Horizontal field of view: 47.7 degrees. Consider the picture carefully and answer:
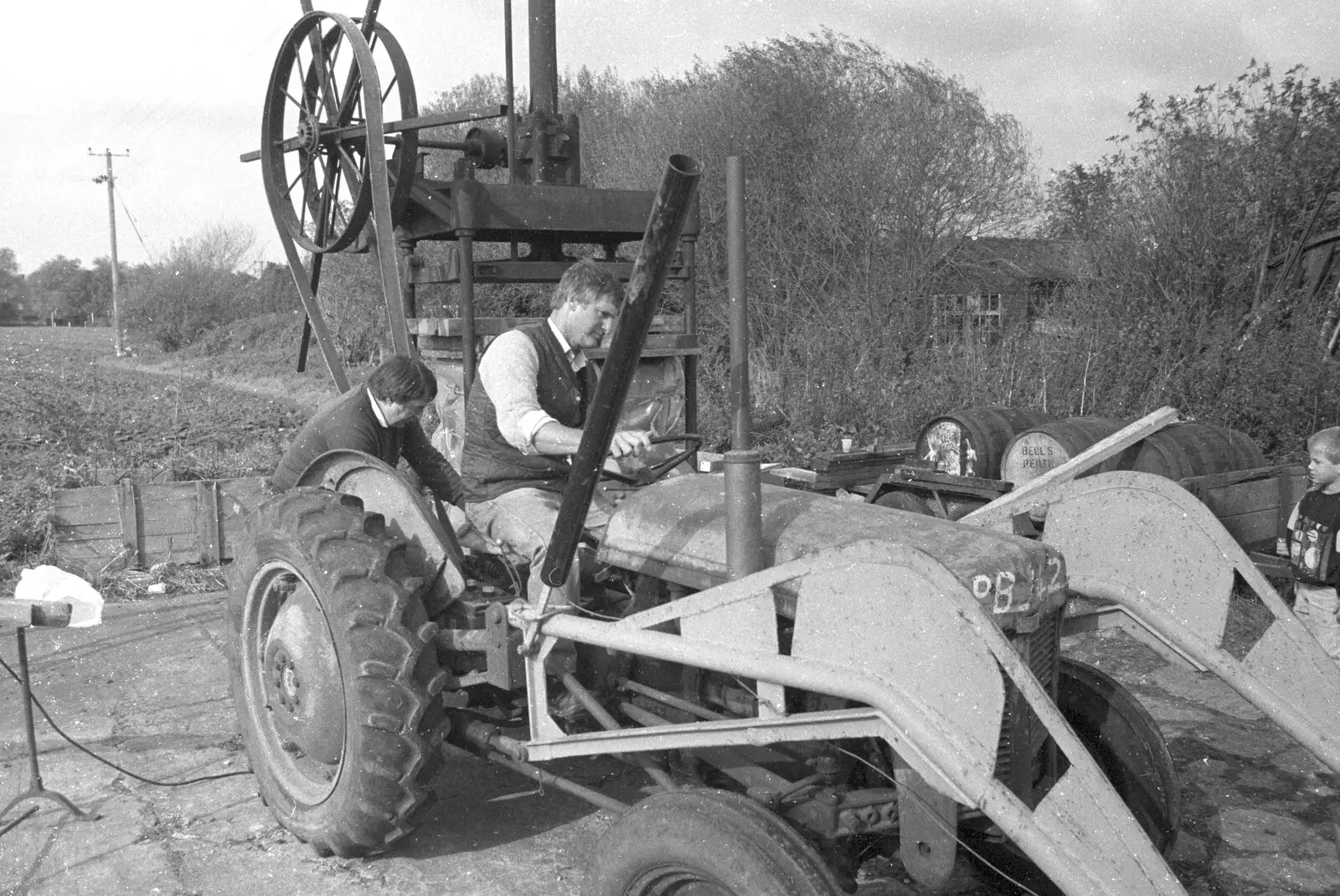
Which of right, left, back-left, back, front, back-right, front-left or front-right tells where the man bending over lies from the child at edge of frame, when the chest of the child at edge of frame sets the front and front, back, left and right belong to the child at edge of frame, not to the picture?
front

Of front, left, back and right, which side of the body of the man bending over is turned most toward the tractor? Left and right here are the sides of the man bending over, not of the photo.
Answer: front

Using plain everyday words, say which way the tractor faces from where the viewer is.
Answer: facing the viewer and to the right of the viewer

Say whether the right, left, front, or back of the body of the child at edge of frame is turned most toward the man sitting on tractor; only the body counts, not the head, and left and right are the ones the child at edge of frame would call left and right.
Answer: front

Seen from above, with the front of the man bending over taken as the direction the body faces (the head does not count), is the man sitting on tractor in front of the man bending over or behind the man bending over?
in front

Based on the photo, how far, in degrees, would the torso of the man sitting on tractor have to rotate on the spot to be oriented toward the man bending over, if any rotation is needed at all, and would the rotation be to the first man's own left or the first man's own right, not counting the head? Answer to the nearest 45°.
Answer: approximately 180°

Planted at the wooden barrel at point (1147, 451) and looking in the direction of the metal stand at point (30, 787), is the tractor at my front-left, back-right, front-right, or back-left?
front-left

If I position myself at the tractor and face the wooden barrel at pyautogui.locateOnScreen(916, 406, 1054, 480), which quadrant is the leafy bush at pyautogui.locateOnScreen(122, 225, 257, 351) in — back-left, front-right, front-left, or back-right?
front-left

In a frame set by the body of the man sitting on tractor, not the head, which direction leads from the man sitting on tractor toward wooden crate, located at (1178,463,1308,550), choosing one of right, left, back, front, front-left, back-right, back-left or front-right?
left

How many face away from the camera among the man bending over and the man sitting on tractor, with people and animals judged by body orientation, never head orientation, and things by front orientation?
0

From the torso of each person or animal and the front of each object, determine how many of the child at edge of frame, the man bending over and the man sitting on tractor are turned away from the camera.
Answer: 0

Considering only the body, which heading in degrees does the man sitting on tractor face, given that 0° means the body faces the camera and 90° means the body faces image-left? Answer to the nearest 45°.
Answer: approximately 315°

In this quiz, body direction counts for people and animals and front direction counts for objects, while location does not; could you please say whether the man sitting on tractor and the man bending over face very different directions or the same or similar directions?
same or similar directions

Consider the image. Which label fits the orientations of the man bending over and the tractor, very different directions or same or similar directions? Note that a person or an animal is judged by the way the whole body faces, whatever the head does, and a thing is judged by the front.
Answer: same or similar directions

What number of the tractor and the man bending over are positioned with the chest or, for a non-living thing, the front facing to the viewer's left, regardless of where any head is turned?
0
